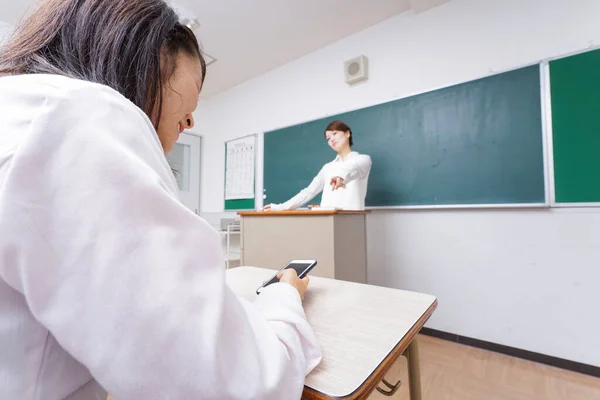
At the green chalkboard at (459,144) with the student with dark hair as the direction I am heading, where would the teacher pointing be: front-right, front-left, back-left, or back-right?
front-right

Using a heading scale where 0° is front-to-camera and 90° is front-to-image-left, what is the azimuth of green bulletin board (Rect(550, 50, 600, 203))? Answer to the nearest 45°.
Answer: approximately 45°

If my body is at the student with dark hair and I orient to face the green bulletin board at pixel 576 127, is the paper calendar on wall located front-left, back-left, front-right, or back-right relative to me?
front-left

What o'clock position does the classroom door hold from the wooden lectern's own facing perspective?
The classroom door is roughly at 3 o'clock from the wooden lectern.

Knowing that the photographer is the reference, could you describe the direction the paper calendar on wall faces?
facing the viewer and to the left of the viewer

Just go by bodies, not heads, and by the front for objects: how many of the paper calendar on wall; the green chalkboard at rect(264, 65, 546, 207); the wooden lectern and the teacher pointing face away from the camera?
0

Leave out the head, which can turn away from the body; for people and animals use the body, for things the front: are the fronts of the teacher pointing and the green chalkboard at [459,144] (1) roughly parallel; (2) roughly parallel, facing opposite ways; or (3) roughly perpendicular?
roughly parallel

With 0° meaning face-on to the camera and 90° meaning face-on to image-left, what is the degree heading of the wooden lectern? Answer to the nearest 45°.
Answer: approximately 45°

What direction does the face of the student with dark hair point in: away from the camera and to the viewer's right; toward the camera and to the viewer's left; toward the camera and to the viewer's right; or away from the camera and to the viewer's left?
away from the camera and to the viewer's right

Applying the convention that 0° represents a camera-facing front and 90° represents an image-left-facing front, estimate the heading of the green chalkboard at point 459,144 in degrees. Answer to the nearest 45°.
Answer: approximately 45°
